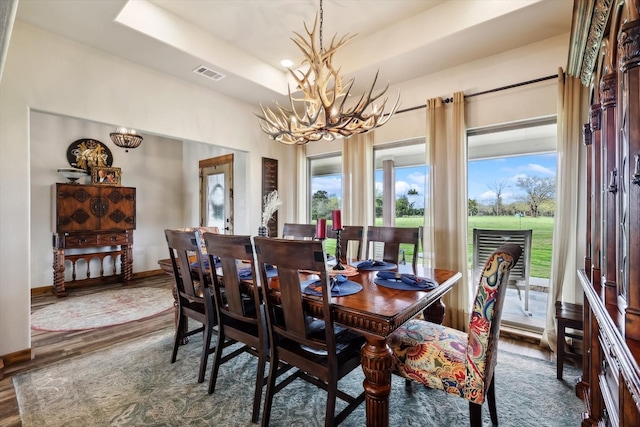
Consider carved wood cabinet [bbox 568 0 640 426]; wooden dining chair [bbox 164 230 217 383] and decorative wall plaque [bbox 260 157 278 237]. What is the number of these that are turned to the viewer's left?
1

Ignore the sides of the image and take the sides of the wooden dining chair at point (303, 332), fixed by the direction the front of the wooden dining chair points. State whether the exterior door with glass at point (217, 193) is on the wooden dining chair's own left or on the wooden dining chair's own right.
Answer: on the wooden dining chair's own left

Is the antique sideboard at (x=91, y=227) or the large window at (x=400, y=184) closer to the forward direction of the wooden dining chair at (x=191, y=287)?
the large window

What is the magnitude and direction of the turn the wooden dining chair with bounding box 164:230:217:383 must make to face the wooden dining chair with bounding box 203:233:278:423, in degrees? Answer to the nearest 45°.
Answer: approximately 90° to its right

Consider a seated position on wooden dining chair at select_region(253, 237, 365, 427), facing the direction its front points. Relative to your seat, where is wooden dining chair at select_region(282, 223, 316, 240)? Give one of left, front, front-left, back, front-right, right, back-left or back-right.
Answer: front-left

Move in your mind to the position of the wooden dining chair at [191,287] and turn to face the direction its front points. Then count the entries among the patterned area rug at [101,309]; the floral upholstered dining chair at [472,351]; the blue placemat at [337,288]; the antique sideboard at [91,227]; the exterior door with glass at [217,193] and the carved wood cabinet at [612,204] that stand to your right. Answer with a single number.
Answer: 3

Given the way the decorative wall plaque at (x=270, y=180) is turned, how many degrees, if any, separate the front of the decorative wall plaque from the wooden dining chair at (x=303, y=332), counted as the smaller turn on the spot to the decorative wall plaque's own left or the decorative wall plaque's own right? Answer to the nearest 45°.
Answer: approximately 45° to the decorative wall plaque's own right

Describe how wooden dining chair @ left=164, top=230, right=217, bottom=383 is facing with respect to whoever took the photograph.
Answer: facing away from the viewer and to the right of the viewer

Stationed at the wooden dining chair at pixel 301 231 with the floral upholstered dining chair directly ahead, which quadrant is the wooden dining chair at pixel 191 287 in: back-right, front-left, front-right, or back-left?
front-right

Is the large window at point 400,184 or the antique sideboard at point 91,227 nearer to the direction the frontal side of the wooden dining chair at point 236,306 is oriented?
the large window

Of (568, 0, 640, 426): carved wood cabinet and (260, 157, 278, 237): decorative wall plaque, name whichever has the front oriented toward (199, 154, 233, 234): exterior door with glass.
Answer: the carved wood cabinet

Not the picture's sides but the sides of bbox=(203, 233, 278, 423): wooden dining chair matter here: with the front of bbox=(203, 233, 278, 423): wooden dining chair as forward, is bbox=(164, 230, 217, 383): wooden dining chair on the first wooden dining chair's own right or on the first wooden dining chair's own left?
on the first wooden dining chair's own left

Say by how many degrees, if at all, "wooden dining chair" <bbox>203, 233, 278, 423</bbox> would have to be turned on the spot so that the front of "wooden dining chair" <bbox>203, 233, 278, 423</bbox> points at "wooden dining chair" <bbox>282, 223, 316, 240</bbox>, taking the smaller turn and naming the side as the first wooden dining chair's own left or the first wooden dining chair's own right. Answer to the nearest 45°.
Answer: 0° — it already faces it

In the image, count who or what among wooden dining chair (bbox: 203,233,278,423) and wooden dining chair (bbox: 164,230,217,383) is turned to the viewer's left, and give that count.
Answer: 0

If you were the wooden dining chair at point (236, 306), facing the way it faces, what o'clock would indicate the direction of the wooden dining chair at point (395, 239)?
the wooden dining chair at point (395, 239) is roughly at 1 o'clock from the wooden dining chair at point (236, 306).

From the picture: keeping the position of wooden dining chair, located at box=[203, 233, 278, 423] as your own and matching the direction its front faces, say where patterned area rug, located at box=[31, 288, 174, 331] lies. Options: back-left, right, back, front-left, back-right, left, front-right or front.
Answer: left

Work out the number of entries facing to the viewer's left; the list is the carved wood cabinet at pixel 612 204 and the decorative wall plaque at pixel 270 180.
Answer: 1

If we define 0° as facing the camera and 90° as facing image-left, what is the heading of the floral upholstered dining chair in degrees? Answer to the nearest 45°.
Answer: approximately 135°

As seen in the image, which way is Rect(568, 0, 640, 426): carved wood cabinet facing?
to the viewer's left
